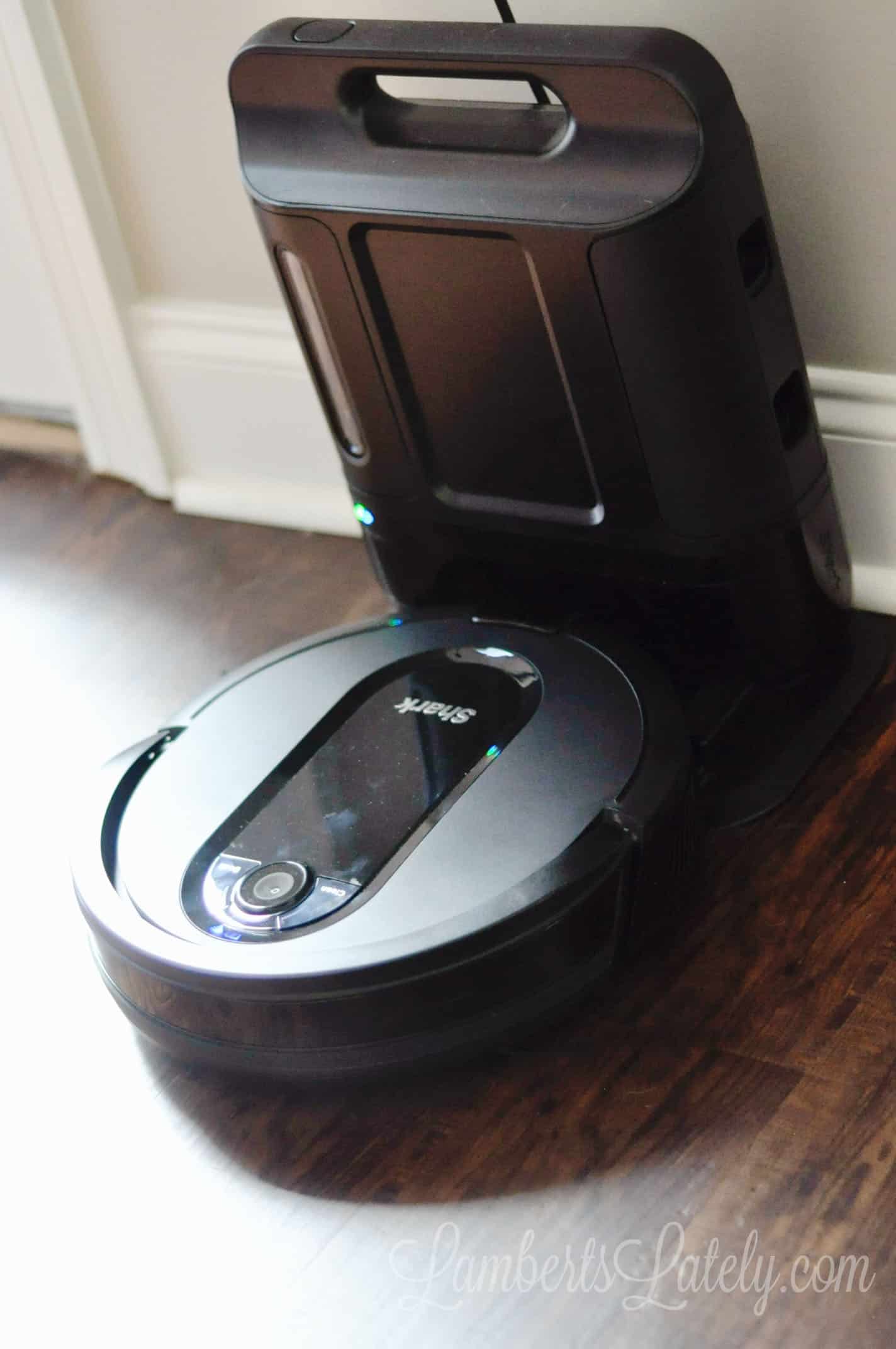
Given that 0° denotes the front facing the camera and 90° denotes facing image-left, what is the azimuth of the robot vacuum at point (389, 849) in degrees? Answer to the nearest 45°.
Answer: approximately 45°
